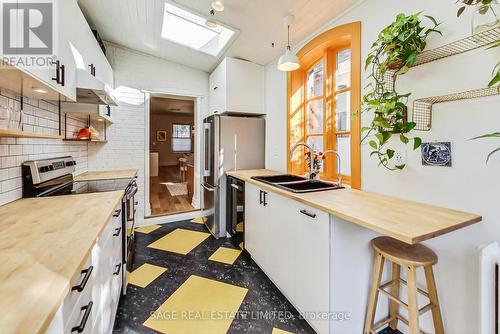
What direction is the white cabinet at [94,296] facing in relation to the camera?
to the viewer's right

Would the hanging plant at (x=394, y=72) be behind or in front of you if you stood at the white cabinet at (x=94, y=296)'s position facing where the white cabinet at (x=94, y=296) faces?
in front

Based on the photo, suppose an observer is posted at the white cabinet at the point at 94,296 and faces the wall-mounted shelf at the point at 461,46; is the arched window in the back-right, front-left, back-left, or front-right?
front-left

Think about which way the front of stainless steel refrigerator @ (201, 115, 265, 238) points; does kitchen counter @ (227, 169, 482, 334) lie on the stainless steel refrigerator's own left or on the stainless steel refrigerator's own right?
on the stainless steel refrigerator's own left

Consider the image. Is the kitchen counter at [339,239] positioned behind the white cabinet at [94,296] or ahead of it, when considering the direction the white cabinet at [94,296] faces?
ahead

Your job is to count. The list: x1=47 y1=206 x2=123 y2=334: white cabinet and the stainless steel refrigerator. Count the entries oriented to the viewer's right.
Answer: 1

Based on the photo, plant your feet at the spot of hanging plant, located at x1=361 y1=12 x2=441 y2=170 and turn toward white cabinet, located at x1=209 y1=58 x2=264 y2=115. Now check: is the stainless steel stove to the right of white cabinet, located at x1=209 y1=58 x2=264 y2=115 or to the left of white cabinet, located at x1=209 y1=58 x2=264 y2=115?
left

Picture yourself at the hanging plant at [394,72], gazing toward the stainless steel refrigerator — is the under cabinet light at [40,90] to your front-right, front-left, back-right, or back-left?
front-left
